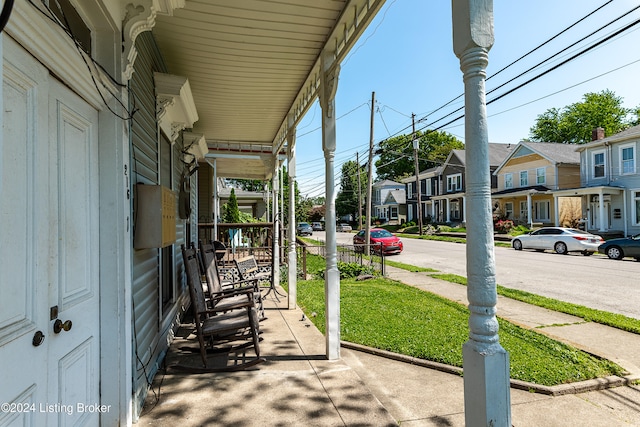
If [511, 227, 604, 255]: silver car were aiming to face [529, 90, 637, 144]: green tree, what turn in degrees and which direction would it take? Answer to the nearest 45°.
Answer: approximately 45° to its right

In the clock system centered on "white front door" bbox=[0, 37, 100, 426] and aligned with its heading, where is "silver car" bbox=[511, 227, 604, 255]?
The silver car is roughly at 10 o'clock from the white front door.

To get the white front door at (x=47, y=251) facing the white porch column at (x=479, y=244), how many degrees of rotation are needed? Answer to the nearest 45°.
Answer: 0° — it already faces it

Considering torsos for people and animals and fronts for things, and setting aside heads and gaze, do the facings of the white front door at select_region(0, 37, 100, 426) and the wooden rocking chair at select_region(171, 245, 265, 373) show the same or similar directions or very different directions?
same or similar directions

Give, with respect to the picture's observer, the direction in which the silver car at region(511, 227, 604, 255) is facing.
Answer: facing away from the viewer and to the left of the viewer

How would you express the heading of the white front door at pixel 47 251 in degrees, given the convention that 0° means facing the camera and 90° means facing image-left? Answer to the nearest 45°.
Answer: approximately 315°

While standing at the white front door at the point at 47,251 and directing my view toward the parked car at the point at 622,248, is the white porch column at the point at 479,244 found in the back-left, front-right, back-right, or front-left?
front-right

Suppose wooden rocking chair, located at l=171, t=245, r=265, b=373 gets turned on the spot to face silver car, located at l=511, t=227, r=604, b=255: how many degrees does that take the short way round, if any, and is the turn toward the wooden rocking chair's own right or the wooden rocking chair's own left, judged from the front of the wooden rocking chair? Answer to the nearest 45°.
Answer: approximately 45° to the wooden rocking chair's own left

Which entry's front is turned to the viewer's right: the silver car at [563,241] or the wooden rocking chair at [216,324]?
the wooden rocking chair

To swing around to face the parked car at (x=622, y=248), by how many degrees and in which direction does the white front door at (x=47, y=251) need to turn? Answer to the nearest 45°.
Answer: approximately 45° to its left

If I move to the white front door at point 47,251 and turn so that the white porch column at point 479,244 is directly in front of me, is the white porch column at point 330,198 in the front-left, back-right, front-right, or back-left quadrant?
front-left

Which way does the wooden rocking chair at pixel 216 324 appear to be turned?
to the viewer's right

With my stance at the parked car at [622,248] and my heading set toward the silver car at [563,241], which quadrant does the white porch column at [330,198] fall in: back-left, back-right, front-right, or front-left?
back-left

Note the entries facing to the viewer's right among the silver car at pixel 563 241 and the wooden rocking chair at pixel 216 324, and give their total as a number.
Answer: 1

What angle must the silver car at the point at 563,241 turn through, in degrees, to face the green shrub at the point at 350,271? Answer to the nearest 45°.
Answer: approximately 90° to its left

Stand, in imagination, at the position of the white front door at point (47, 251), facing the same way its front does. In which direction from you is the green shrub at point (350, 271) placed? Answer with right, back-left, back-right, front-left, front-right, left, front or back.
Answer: left
